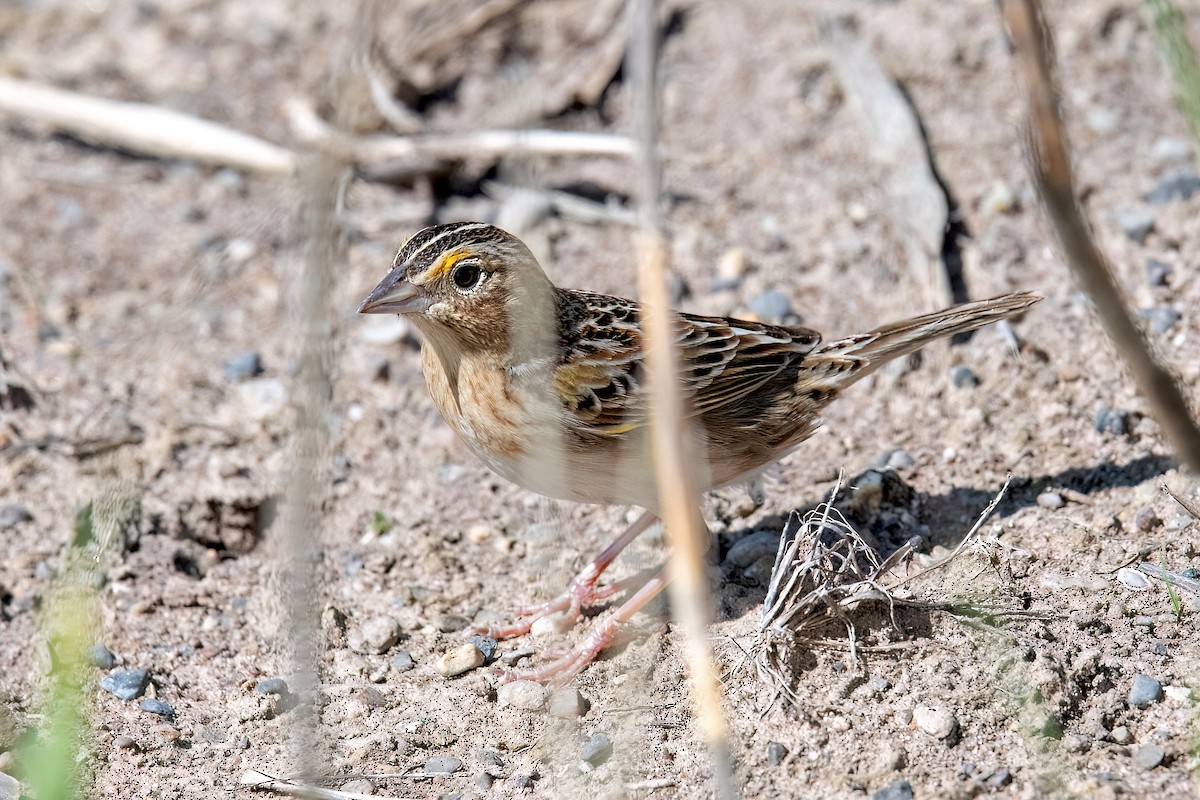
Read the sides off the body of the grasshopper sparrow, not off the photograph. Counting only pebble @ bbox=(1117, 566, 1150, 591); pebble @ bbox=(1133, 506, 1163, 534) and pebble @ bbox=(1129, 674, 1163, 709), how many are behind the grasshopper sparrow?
3

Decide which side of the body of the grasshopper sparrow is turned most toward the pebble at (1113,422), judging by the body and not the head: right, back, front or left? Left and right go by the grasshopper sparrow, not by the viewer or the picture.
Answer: back

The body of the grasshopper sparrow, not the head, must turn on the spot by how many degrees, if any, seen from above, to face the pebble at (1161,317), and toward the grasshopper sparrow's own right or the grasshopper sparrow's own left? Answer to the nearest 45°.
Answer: approximately 135° to the grasshopper sparrow's own right

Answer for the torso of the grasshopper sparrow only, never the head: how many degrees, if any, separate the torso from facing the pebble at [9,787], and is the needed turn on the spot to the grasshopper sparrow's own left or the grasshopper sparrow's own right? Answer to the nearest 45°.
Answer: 0° — it already faces it

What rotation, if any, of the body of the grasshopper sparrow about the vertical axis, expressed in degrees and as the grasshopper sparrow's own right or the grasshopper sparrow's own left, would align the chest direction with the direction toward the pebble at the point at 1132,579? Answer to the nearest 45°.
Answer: approximately 180°

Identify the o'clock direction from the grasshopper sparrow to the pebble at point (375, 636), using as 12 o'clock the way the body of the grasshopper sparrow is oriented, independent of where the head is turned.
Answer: The pebble is roughly at 1 o'clock from the grasshopper sparrow.

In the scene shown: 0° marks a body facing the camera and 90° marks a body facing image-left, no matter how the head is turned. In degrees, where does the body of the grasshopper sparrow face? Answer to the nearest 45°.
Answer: approximately 90°
